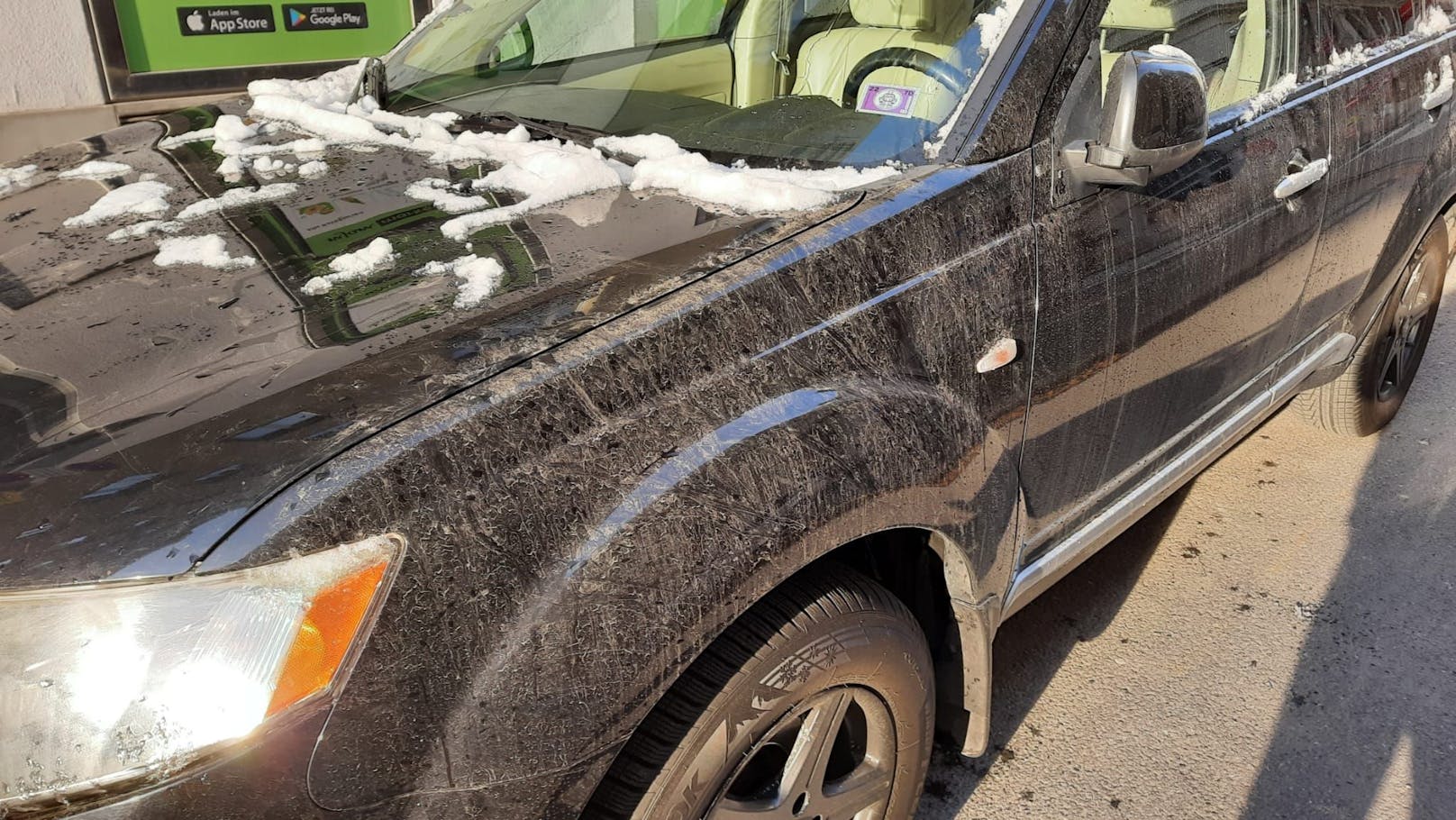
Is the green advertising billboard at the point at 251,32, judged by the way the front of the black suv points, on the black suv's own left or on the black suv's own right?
on the black suv's own right

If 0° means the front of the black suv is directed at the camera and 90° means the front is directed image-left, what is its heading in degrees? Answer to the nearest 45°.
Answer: approximately 45°
